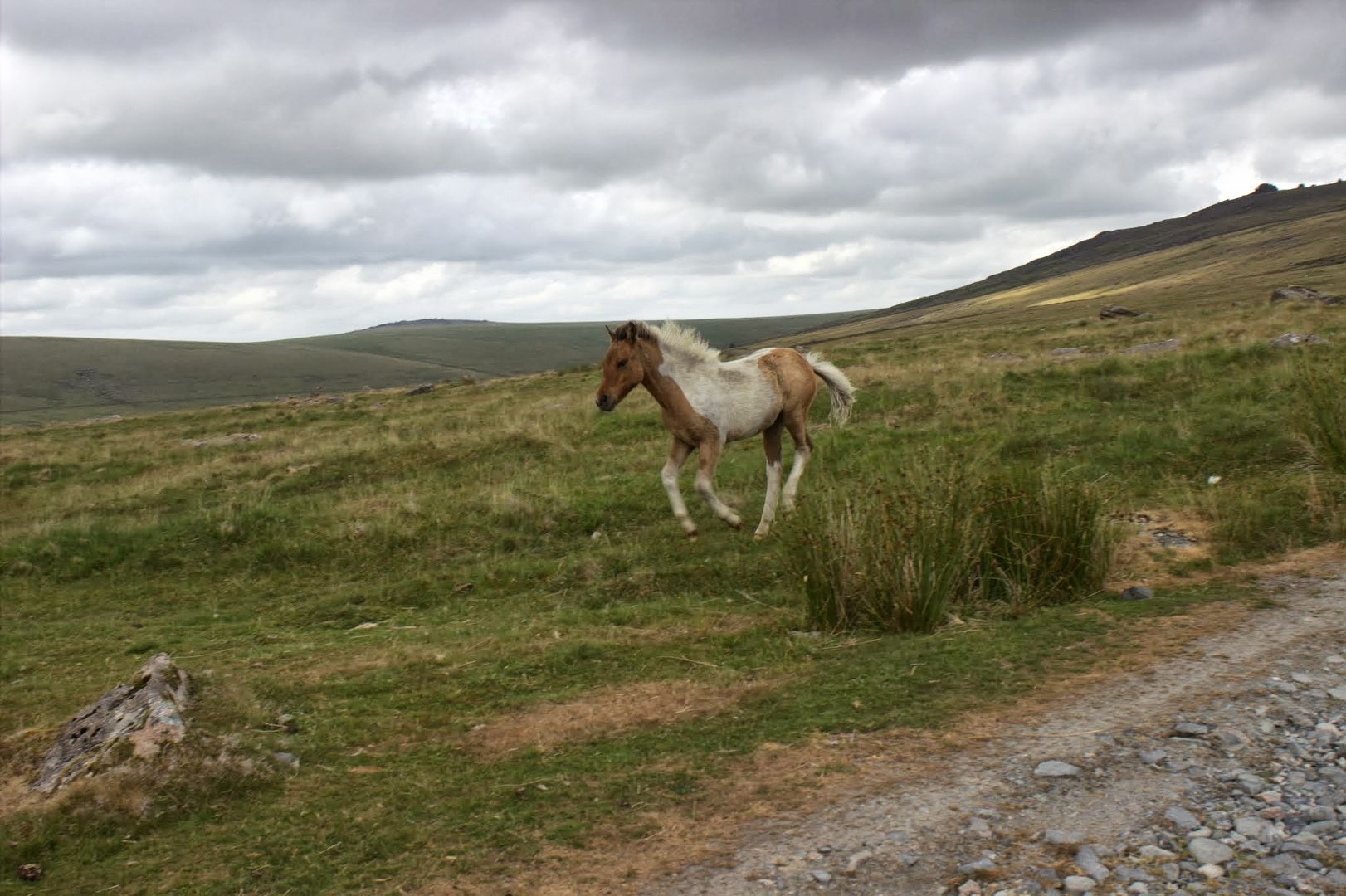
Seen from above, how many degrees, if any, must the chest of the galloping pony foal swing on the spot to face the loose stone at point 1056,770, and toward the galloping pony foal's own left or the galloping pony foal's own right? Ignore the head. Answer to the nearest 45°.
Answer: approximately 90° to the galloping pony foal's own left

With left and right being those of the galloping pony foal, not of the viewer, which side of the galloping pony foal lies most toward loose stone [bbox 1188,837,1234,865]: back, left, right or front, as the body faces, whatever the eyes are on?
left

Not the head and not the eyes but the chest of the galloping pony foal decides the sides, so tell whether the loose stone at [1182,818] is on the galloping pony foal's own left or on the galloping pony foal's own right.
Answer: on the galloping pony foal's own left

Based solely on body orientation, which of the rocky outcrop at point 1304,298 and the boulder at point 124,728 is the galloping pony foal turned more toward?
the boulder

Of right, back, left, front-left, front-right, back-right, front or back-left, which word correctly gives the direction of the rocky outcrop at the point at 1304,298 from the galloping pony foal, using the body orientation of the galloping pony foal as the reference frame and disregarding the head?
back-right

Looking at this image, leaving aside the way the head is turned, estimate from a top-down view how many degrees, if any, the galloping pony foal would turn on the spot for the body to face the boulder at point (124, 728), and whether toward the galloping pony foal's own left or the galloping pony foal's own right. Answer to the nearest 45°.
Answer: approximately 45° to the galloping pony foal's own left

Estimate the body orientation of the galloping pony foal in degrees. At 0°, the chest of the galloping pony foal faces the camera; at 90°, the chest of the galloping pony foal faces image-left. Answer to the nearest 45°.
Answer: approximately 90°

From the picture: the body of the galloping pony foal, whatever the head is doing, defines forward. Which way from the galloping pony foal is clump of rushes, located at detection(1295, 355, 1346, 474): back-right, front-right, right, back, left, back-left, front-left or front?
back

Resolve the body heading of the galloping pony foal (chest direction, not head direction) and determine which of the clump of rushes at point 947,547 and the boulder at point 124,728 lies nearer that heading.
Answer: the boulder

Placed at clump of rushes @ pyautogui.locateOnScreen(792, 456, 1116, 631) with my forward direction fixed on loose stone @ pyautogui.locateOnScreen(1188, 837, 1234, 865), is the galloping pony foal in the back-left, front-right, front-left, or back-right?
back-right
